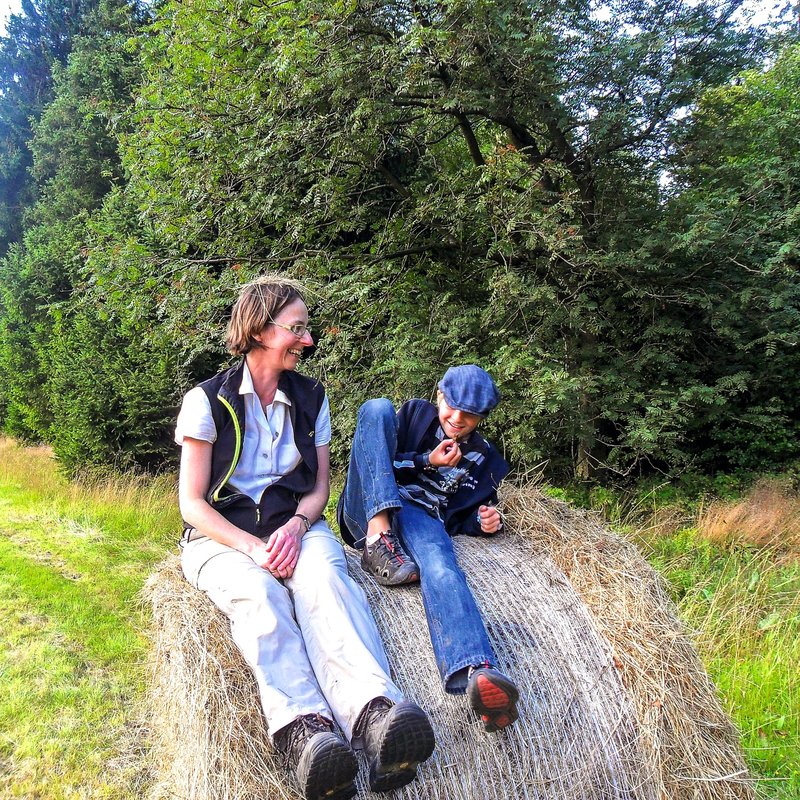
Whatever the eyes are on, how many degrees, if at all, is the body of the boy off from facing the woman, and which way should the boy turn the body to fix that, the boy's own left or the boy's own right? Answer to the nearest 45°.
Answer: approximately 45° to the boy's own right

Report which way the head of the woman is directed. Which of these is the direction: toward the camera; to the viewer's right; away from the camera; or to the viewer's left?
to the viewer's right

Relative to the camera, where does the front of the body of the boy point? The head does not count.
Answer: toward the camera
